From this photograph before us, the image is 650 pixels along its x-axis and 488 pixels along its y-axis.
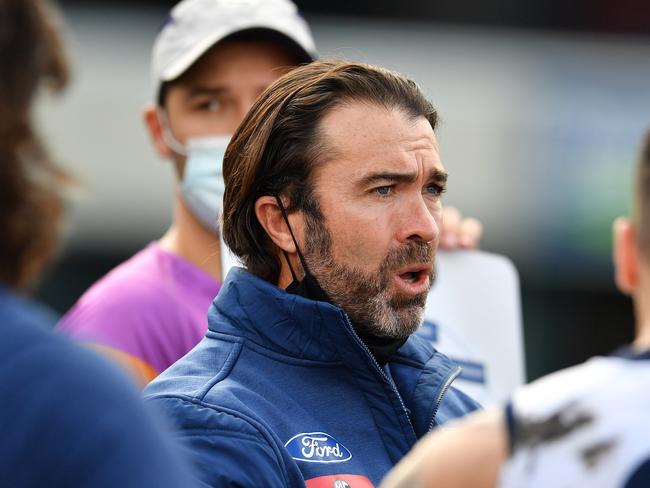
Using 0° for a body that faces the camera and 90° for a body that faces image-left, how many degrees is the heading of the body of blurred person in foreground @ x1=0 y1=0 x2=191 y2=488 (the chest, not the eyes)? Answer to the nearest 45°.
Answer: approximately 225°

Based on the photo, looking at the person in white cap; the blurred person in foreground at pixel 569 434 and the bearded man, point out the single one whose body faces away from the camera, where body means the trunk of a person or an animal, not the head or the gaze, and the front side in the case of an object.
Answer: the blurred person in foreground

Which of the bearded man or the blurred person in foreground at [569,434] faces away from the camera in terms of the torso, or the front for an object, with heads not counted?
the blurred person in foreground

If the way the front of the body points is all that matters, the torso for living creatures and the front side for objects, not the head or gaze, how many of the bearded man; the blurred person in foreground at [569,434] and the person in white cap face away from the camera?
1

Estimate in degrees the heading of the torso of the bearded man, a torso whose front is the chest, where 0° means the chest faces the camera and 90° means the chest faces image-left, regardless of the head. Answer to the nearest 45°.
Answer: approximately 315°

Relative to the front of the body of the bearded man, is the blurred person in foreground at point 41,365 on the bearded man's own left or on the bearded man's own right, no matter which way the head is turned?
on the bearded man's own right

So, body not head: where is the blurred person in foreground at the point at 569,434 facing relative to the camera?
away from the camera

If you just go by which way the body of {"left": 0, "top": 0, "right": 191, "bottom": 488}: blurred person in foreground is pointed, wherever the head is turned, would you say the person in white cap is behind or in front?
in front

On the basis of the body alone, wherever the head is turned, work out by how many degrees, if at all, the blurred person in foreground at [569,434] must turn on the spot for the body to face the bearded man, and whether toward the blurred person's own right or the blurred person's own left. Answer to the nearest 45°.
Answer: approximately 45° to the blurred person's own left
